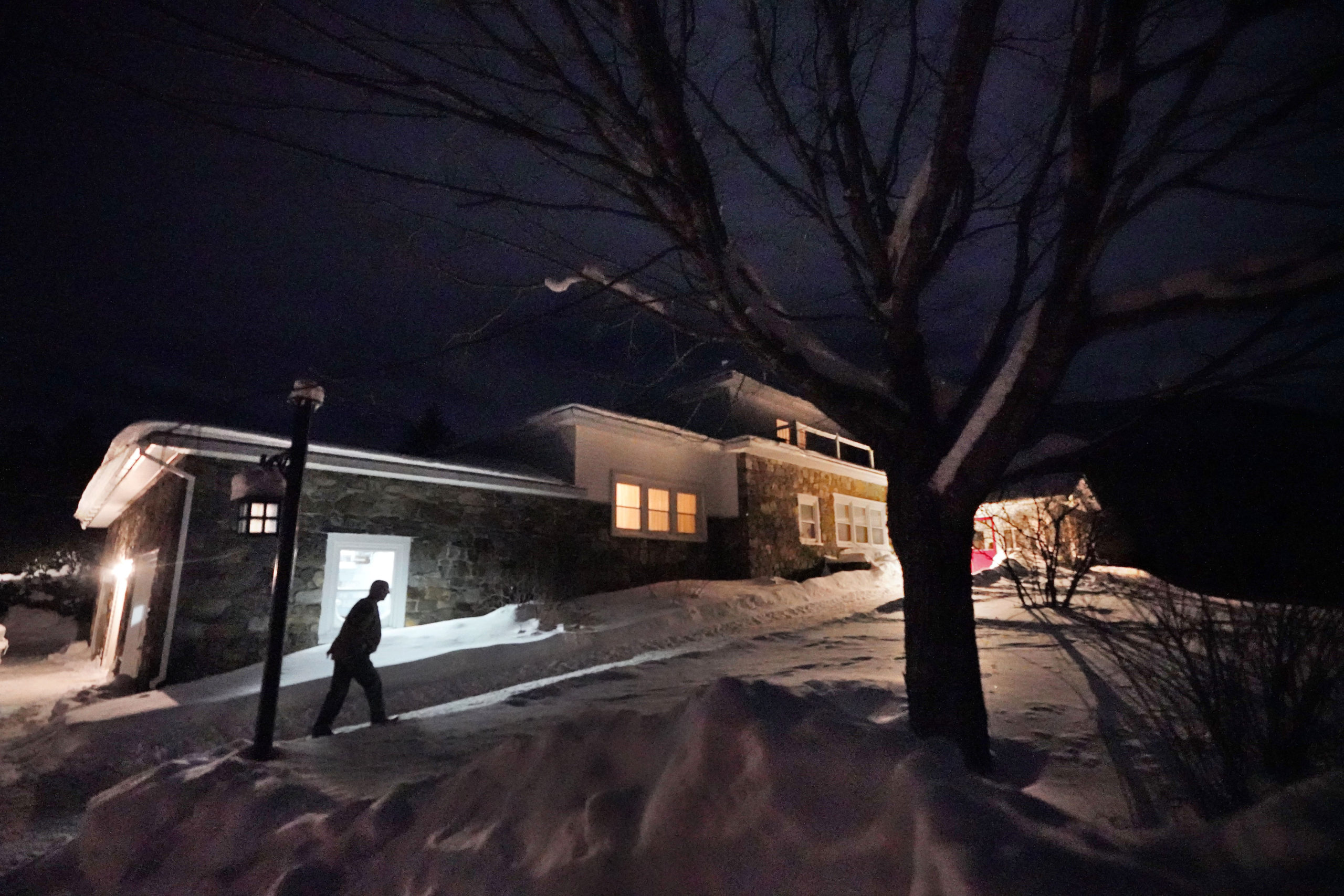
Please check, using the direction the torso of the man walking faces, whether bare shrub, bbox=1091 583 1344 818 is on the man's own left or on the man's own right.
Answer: on the man's own right

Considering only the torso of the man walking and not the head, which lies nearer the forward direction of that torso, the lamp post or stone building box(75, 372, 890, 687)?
the stone building

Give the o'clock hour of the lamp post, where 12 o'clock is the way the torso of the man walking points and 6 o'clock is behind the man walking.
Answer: The lamp post is roughly at 4 o'clock from the man walking.

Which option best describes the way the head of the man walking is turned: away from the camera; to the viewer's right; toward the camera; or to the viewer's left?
to the viewer's right

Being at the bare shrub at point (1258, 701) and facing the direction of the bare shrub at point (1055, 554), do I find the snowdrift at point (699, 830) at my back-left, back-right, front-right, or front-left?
back-left

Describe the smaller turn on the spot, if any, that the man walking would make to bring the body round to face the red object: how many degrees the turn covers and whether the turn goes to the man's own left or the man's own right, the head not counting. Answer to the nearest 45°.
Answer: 0° — they already face it

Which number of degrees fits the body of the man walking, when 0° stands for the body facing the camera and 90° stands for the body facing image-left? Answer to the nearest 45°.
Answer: approximately 270°

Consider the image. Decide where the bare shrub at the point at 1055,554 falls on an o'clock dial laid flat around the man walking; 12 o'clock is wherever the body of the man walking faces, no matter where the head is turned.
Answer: The bare shrub is roughly at 12 o'clock from the man walking.
